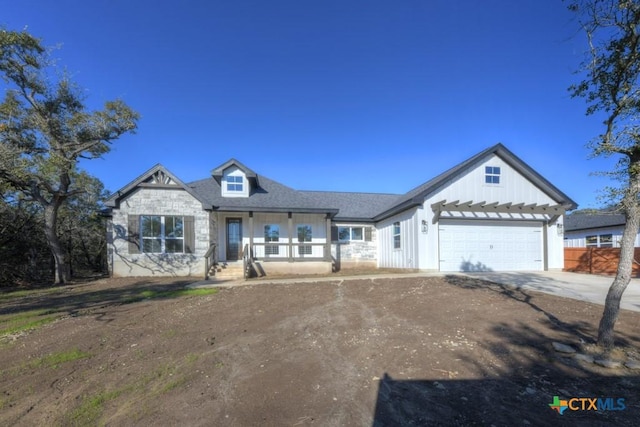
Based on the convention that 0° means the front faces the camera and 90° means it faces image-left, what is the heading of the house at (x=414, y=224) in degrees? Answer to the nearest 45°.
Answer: approximately 0°

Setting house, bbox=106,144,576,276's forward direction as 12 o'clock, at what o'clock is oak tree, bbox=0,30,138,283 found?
The oak tree is roughly at 3 o'clock from the house.

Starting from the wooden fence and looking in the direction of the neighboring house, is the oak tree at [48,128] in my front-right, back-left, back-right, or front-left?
back-left

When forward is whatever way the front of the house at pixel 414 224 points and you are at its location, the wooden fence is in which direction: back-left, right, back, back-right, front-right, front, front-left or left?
left
